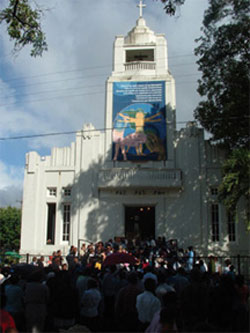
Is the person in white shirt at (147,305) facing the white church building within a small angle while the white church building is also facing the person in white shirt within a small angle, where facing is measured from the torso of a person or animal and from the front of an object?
yes

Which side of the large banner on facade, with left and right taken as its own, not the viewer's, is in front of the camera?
front

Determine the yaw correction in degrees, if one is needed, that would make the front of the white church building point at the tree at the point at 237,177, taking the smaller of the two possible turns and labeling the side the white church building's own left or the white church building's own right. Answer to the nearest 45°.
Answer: approximately 45° to the white church building's own left

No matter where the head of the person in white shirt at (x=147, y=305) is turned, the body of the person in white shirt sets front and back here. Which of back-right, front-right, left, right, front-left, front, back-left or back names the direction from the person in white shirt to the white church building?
front

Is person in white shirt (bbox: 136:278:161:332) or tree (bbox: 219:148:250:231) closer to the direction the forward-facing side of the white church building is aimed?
the person in white shirt

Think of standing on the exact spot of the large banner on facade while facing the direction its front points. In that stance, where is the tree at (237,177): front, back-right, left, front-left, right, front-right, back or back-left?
front-left

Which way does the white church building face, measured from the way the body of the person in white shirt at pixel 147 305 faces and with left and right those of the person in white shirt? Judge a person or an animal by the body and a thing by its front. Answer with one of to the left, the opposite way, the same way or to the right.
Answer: the opposite way

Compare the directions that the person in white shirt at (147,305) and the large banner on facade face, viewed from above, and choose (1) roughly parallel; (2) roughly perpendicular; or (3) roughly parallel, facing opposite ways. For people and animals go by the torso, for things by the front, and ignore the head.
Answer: roughly parallel, facing opposite ways

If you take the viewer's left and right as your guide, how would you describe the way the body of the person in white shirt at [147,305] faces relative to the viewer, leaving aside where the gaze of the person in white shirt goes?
facing away from the viewer

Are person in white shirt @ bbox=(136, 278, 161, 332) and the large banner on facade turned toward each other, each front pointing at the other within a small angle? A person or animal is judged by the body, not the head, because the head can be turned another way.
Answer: yes

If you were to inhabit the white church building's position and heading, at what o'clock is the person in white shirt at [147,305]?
The person in white shirt is roughly at 12 o'clock from the white church building.

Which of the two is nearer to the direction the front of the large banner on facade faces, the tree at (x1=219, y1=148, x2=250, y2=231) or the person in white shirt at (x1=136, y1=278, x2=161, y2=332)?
the person in white shirt

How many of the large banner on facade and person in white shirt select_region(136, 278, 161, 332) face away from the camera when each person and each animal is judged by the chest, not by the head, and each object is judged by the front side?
1

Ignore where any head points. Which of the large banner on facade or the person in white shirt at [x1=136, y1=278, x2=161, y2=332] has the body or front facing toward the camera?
the large banner on facade

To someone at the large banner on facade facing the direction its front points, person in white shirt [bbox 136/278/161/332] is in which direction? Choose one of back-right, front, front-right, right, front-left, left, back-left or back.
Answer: front

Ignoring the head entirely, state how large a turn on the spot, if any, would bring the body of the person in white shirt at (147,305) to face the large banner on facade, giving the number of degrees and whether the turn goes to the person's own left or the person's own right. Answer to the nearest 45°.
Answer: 0° — they already face it

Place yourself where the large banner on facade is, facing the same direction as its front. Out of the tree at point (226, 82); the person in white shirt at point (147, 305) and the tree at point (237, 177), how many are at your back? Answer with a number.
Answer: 0

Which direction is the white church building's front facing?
toward the camera
